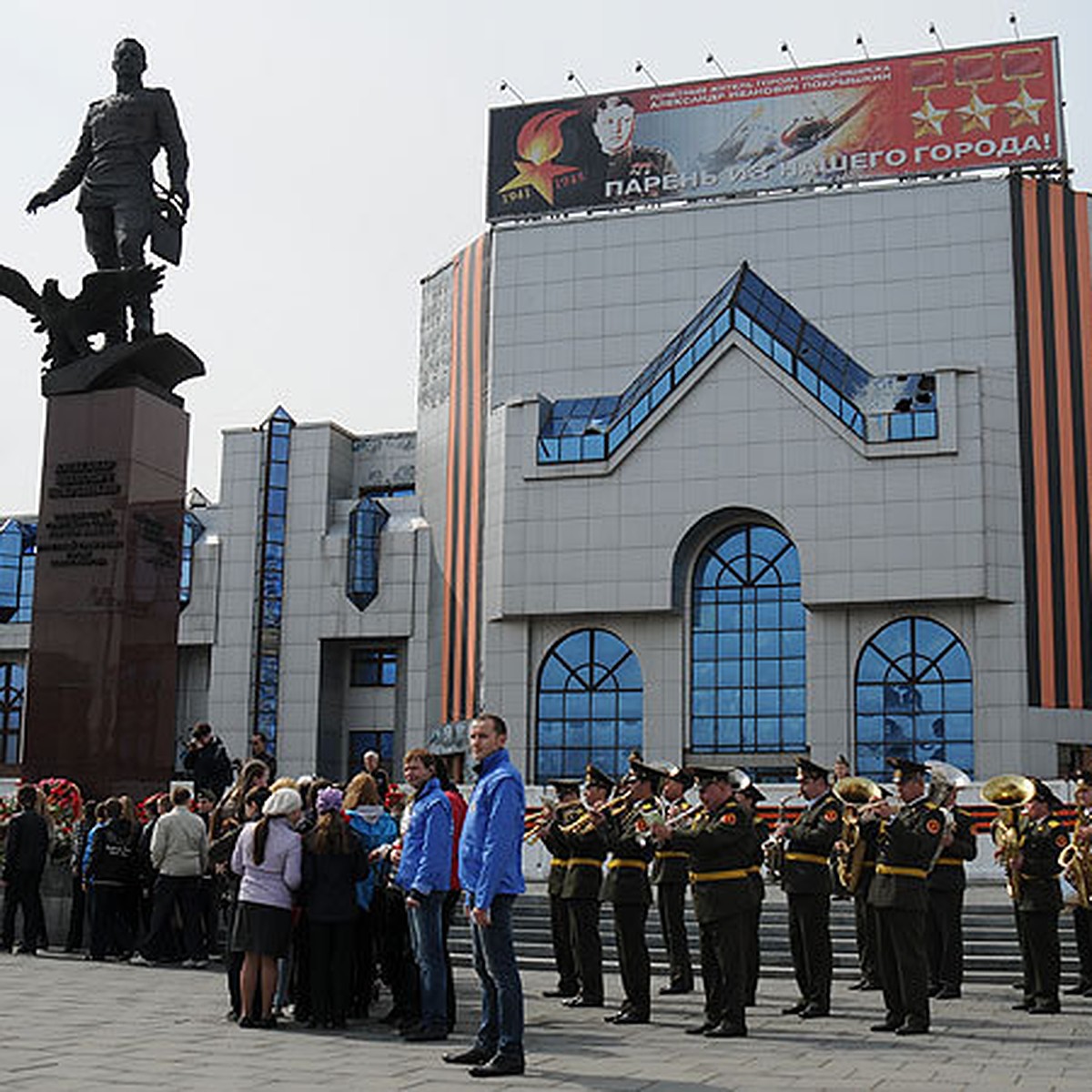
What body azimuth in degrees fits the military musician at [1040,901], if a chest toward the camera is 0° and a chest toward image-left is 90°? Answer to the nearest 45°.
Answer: approximately 45°

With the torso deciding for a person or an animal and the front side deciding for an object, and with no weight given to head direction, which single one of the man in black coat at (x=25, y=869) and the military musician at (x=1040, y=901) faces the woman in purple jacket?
the military musician

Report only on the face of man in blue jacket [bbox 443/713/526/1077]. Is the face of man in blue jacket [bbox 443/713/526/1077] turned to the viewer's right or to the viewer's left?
to the viewer's left

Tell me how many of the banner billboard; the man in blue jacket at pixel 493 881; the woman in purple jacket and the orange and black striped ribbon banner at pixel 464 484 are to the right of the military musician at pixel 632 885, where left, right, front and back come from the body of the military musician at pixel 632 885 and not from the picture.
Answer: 2

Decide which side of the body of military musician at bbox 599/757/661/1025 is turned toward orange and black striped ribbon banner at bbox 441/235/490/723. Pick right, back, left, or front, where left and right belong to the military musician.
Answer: right

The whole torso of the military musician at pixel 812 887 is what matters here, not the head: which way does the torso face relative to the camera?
to the viewer's left

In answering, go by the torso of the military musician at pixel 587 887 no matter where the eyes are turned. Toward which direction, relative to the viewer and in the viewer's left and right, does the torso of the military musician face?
facing to the left of the viewer

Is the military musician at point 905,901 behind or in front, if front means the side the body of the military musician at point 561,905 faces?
behind

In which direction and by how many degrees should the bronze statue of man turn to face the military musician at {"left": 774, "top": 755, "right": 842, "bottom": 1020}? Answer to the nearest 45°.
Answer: approximately 45° to its left

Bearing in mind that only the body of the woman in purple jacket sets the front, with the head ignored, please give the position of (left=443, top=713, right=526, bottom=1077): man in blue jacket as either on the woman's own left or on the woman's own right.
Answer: on the woman's own right

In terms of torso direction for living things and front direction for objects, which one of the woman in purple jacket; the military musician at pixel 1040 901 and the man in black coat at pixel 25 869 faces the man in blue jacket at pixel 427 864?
the military musician

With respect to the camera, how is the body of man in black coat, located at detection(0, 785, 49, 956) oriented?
away from the camera
